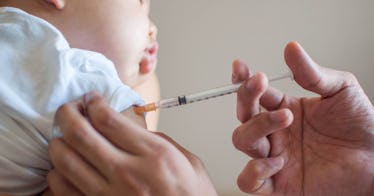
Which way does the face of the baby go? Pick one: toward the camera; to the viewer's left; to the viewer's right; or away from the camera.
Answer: to the viewer's right

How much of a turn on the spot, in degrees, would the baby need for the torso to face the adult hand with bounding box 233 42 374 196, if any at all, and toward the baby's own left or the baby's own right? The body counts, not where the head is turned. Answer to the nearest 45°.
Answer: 0° — they already face it

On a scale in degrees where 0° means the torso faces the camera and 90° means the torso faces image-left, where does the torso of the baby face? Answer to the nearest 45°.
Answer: approximately 270°
